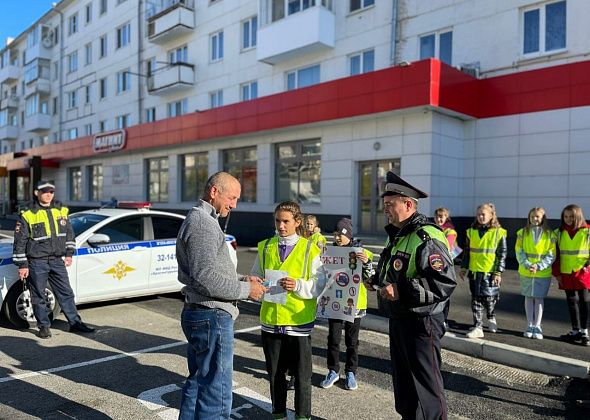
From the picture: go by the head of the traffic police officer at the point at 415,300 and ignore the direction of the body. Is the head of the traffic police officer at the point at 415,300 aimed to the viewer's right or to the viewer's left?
to the viewer's left

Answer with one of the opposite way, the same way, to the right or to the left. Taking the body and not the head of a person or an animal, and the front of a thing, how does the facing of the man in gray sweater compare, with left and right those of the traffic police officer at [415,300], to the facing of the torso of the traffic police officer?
the opposite way

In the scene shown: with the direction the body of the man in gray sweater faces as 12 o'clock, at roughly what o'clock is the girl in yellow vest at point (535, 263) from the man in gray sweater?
The girl in yellow vest is roughly at 11 o'clock from the man in gray sweater.

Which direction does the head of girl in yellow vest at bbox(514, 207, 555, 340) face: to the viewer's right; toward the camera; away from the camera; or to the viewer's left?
toward the camera

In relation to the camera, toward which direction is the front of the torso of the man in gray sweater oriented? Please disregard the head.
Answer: to the viewer's right

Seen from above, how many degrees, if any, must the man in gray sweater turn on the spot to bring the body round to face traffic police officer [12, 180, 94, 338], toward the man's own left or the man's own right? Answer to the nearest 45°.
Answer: approximately 135° to the man's own left

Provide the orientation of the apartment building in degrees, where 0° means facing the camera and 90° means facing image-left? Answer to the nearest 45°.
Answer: approximately 45°

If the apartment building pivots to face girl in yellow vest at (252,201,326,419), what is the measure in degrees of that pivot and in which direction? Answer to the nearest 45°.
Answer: approximately 45° to its left

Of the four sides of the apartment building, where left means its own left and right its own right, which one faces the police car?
front

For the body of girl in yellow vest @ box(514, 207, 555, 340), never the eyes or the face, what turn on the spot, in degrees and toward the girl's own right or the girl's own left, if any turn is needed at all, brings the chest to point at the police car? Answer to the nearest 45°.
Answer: approximately 90° to the girl's own right

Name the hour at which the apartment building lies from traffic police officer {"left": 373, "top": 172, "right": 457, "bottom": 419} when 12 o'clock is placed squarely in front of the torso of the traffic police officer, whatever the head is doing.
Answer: The apartment building is roughly at 4 o'clock from the traffic police officer.

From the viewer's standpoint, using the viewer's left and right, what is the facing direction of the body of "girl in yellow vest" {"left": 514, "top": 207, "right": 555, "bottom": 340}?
facing the viewer

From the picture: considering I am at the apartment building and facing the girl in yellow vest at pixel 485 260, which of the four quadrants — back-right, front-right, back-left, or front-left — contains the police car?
front-right

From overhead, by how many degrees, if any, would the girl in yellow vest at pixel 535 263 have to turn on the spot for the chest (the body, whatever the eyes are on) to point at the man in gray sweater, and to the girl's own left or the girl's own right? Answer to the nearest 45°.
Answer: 0° — they already face them

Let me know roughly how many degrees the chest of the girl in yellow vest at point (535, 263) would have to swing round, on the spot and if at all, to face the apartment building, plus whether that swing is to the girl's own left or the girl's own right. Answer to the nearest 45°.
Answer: approximately 135° to the girl's own right

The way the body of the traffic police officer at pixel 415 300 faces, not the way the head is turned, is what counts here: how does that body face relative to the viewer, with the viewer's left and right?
facing the viewer and to the left of the viewer

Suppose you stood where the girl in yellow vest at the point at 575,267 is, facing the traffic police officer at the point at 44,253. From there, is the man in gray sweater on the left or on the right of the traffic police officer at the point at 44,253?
left

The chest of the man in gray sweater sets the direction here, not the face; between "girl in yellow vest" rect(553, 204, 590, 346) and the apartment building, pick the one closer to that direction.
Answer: the girl in yellow vest
